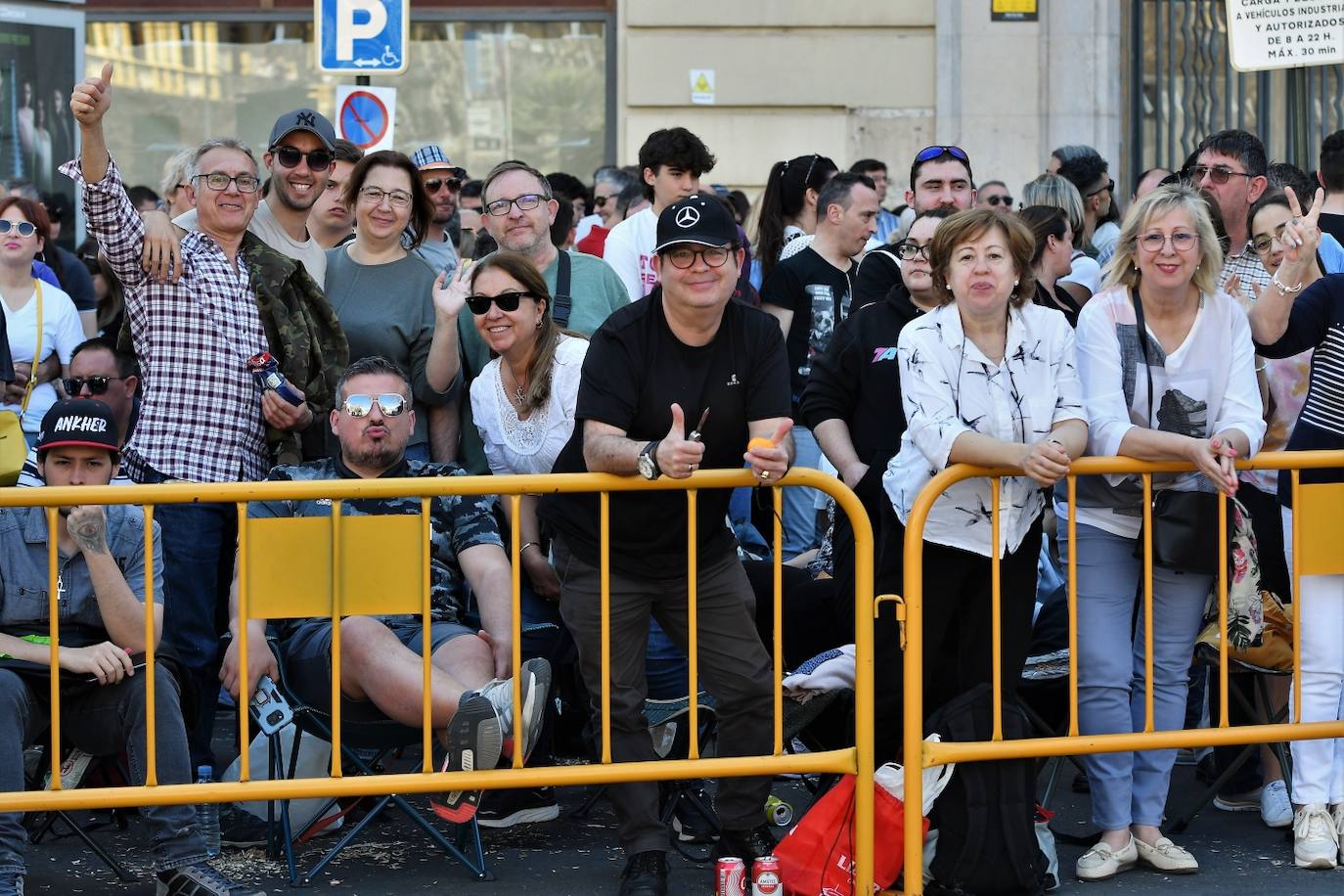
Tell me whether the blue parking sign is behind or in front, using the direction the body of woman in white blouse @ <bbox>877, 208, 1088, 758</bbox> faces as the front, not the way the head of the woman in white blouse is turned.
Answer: behind

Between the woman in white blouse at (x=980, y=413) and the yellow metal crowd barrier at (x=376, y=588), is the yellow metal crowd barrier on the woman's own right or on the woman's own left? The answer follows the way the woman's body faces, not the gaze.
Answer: on the woman's own right

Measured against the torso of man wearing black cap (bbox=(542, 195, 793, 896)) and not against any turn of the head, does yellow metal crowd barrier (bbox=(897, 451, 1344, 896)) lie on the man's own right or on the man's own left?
on the man's own left

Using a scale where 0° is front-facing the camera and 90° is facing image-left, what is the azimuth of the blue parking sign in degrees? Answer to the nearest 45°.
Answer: approximately 0°

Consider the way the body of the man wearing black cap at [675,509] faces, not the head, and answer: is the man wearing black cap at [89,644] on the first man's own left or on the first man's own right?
on the first man's own right

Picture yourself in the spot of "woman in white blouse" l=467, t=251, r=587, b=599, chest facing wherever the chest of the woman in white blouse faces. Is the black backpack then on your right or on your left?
on your left

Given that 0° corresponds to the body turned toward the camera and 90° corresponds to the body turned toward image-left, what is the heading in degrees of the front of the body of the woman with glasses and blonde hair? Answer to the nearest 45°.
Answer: approximately 0°

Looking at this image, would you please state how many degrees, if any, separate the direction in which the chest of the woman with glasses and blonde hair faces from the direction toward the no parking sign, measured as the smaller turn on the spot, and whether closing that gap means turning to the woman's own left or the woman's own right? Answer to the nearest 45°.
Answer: approximately 135° to the woman's own right
